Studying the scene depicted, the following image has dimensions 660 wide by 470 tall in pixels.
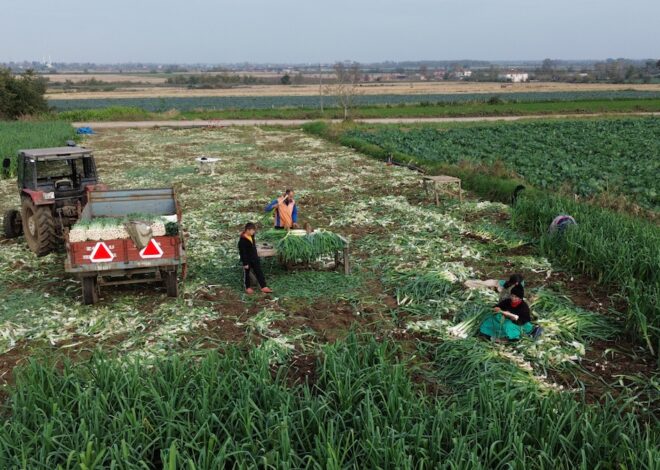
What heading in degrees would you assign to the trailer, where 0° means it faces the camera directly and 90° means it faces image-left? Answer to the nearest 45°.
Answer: approximately 180°

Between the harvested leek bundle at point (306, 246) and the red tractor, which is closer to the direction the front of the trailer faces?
the red tractor

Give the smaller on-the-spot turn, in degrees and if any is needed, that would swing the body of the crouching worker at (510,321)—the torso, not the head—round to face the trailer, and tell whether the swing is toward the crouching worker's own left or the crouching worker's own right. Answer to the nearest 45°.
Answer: approximately 45° to the crouching worker's own right

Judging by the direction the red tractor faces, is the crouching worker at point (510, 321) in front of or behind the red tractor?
behind

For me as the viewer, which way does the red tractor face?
facing away from the viewer and to the left of the viewer

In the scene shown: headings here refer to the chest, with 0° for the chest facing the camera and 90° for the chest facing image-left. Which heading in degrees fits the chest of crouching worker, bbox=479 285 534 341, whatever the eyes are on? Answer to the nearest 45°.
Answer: approximately 45°

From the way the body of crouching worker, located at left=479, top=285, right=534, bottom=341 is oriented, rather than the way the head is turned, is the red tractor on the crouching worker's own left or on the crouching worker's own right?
on the crouching worker's own right

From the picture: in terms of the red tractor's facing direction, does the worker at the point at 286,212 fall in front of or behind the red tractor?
behind

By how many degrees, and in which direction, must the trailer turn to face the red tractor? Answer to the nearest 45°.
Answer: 0° — it already faces it

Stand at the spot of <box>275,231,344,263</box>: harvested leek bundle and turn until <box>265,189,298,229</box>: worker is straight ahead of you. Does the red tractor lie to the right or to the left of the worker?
left

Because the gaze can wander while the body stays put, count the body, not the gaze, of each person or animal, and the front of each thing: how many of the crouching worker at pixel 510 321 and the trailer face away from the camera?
1

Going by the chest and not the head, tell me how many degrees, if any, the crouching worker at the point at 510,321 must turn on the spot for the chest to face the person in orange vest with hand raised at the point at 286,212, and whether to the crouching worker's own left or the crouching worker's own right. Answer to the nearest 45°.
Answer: approximately 90° to the crouching worker's own right
